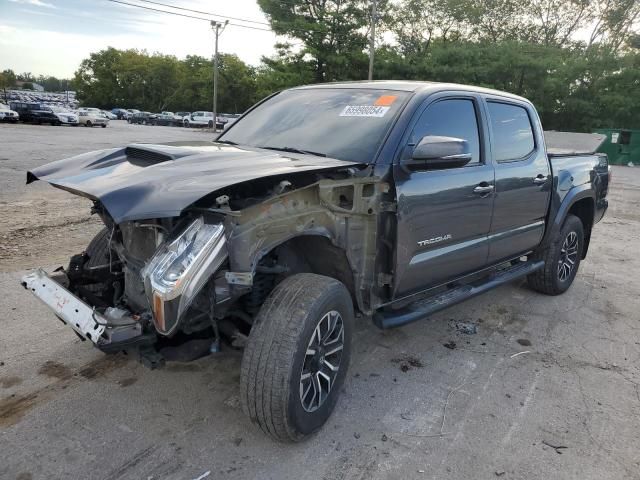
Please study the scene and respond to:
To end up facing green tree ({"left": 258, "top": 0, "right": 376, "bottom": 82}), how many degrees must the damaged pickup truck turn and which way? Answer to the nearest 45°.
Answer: approximately 135° to its right

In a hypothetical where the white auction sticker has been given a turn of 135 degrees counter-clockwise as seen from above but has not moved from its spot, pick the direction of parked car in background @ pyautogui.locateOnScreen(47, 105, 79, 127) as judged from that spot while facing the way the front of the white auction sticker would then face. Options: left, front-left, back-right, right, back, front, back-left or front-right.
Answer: back-left

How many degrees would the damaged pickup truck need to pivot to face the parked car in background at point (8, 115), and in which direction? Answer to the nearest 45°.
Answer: approximately 90° to its right

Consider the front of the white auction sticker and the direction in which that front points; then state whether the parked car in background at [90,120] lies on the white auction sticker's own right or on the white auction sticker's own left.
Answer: on the white auction sticker's own right

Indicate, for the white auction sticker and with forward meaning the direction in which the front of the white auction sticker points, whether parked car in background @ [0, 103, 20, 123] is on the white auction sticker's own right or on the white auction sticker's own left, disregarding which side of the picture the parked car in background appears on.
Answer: on the white auction sticker's own right

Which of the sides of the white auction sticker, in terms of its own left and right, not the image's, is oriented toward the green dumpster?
back

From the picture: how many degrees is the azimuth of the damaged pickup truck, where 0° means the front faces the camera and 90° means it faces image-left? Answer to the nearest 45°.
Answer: approximately 45°

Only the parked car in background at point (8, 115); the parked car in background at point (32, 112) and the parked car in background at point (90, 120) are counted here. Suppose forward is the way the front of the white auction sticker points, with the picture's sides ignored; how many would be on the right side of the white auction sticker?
3

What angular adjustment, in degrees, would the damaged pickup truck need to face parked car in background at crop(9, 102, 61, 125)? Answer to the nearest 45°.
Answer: approximately 90° to its right

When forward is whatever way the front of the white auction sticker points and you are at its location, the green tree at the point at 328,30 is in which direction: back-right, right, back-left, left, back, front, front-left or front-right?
back-right

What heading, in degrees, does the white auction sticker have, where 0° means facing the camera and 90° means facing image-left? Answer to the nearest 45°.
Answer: approximately 45°

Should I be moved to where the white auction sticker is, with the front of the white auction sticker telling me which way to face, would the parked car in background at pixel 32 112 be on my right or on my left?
on my right
